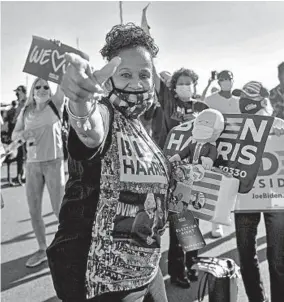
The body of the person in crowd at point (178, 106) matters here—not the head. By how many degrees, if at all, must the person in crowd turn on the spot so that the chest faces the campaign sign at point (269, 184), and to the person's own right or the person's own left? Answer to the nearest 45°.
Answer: approximately 45° to the person's own left

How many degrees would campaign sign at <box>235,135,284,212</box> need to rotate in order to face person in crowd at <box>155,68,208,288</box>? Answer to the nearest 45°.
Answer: approximately 135° to its right

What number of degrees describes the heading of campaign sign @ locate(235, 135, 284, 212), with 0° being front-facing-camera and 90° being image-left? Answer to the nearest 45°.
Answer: approximately 0°

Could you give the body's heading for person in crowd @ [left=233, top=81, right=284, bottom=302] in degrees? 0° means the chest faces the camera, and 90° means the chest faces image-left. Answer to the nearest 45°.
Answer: approximately 45°

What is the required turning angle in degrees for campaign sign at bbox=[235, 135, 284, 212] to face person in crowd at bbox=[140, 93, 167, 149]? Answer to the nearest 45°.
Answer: approximately 135° to its right

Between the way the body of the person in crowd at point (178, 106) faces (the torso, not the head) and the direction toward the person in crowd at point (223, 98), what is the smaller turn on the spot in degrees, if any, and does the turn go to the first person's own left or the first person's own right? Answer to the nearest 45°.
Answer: approximately 135° to the first person's own left

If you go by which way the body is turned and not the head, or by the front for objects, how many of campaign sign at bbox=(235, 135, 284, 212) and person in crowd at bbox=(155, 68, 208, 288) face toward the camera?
2

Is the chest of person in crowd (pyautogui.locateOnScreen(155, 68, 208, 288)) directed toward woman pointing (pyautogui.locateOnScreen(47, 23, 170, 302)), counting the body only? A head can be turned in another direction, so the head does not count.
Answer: yes
